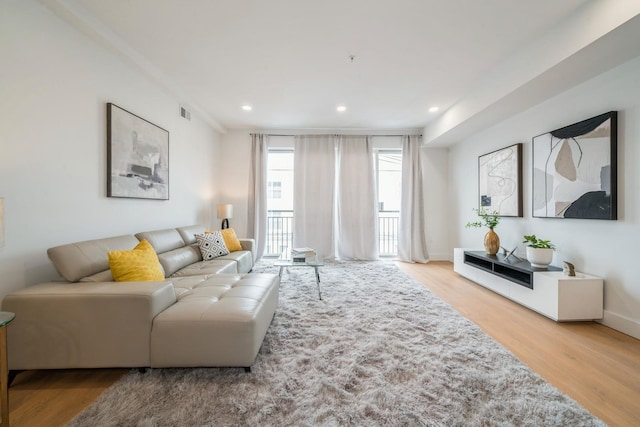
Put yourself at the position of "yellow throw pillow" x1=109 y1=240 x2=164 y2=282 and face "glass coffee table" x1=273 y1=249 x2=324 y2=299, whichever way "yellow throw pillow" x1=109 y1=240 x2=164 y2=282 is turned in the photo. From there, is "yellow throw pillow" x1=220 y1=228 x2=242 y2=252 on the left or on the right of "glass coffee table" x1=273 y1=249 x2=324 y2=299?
left

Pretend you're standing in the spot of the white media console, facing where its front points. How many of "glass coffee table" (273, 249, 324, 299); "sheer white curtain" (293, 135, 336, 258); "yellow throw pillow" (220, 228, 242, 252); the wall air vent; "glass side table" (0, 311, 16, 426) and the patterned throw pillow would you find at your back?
0

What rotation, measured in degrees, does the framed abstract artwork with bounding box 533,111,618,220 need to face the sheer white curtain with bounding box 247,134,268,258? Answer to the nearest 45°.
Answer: approximately 45° to its right

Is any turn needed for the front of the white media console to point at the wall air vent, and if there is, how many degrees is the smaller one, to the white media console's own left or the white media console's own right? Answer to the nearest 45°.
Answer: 0° — it already faces it

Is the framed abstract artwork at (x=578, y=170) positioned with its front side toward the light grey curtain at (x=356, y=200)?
no

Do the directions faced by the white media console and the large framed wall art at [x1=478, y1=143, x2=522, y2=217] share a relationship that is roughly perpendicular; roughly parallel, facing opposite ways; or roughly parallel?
roughly parallel

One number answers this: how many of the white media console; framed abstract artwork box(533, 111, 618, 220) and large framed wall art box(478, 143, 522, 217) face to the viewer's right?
0

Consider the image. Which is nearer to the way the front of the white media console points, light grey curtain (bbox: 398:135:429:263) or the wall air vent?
the wall air vent

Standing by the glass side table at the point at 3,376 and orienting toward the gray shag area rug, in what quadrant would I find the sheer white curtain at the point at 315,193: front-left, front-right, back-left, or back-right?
front-left

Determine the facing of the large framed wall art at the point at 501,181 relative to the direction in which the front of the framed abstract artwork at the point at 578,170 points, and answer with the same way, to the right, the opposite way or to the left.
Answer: the same way

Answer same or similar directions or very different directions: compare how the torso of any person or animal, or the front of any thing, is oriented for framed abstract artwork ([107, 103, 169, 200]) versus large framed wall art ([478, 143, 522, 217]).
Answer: very different directions

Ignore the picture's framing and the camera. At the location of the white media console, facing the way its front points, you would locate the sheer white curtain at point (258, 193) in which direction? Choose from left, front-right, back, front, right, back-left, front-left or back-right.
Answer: front-right

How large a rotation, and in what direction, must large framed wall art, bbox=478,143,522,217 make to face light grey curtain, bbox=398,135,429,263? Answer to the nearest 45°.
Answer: approximately 90° to its right

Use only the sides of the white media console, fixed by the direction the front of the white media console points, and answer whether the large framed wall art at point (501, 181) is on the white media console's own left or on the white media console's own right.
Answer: on the white media console's own right

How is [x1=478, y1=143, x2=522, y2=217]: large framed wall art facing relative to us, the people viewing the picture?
facing the viewer and to the left of the viewer

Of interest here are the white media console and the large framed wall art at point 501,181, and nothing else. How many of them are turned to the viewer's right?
0

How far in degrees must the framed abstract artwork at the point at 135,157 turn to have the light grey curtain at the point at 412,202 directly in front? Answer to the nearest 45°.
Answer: approximately 45° to its left

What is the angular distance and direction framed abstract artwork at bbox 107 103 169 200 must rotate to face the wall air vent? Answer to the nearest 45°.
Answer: approximately 90° to its left

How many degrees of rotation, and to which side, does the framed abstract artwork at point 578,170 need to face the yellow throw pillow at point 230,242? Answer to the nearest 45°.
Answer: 0° — it already faces it

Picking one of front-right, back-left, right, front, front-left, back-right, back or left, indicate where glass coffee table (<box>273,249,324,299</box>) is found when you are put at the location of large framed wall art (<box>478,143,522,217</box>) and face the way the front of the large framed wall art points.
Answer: front

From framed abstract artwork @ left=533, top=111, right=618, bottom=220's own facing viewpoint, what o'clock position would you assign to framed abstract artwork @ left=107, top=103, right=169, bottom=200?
framed abstract artwork @ left=107, top=103, right=169, bottom=200 is roughly at 12 o'clock from framed abstract artwork @ left=533, top=111, right=618, bottom=220.

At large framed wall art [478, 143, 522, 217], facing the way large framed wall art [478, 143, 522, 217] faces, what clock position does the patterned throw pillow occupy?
The patterned throw pillow is roughly at 12 o'clock from the large framed wall art.

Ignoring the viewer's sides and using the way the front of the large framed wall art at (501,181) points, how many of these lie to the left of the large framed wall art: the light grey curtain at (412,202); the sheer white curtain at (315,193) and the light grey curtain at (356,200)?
0
